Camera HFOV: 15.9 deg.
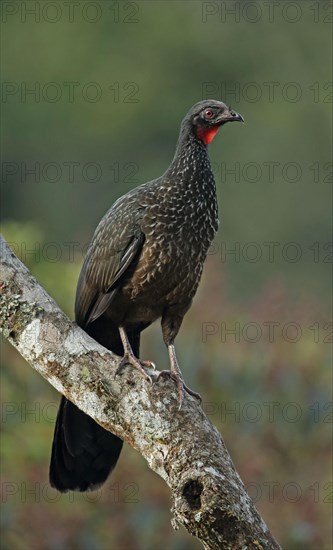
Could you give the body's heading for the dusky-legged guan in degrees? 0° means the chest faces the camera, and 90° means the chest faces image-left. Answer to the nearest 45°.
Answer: approximately 315°
